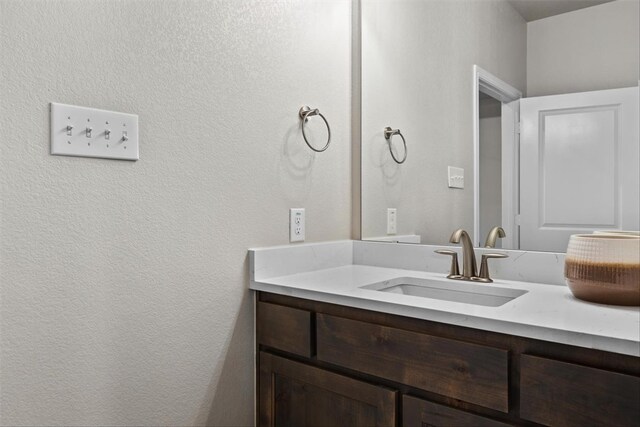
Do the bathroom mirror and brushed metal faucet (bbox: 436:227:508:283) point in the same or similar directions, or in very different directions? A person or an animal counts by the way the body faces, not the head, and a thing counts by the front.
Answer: same or similar directions

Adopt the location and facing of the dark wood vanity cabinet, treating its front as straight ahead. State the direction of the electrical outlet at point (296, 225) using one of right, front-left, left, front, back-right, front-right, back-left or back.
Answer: right

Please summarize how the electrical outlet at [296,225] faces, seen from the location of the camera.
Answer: facing the viewer and to the right of the viewer

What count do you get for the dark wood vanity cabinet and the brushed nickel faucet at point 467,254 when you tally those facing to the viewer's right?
0

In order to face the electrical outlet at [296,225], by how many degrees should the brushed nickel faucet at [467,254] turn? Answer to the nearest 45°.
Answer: approximately 45° to its right

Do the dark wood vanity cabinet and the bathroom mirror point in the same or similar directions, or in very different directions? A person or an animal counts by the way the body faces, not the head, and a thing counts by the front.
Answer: same or similar directions

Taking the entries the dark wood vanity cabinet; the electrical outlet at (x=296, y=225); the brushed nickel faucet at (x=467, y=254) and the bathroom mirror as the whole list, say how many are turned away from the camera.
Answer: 0

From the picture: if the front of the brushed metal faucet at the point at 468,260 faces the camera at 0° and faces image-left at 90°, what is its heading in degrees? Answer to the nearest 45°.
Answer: approximately 45°

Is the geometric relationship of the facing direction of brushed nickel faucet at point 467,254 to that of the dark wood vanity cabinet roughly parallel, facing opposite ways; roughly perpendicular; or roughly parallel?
roughly parallel

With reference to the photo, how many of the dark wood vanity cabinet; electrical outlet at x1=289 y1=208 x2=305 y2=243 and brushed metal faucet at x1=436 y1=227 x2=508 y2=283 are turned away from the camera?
0

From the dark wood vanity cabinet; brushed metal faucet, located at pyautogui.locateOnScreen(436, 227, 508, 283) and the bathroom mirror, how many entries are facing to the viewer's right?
0
